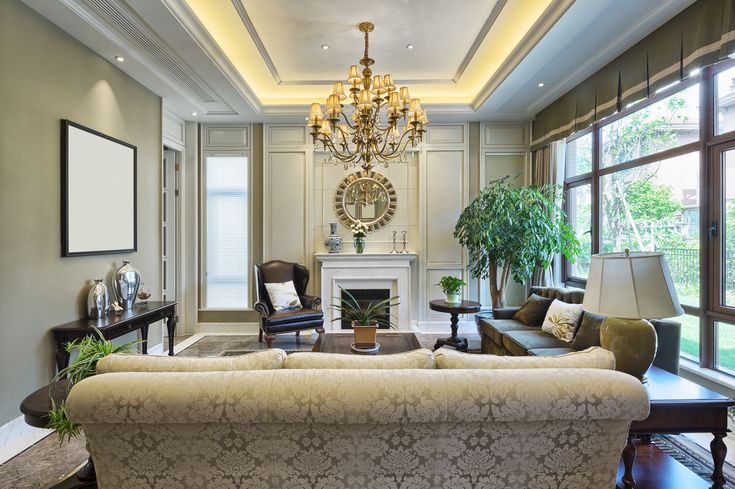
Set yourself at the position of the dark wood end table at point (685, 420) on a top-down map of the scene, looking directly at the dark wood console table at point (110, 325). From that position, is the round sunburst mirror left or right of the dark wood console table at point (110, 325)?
right

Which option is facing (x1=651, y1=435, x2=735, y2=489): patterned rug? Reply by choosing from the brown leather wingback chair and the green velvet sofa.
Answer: the brown leather wingback chair

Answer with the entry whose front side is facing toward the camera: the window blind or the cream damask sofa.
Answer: the window blind

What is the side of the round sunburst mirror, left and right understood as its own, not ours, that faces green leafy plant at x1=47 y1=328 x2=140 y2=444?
front

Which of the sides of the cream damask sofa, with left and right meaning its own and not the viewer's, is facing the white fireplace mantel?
front

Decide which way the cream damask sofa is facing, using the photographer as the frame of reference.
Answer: facing away from the viewer

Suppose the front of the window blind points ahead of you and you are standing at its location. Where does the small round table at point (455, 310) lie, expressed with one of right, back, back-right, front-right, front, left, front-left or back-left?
front-left

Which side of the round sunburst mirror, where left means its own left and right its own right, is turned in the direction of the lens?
front

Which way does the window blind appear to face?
toward the camera

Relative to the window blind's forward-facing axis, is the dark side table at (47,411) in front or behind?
in front

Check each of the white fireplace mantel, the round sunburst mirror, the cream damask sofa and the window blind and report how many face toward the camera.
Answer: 3

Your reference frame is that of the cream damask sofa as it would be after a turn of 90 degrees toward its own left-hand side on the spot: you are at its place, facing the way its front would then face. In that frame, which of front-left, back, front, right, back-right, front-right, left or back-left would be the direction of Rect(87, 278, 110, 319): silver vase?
front-right

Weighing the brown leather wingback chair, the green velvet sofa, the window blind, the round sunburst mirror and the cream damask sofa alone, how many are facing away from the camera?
1

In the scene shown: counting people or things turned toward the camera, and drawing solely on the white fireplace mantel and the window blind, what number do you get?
2

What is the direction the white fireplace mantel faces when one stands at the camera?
facing the viewer

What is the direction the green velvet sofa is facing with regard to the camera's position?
facing the viewer and to the left of the viewer

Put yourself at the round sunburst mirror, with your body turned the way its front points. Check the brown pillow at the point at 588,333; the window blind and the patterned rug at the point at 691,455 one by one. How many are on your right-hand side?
1

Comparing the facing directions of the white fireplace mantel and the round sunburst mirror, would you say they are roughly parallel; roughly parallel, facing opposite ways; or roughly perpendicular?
roughly parallel

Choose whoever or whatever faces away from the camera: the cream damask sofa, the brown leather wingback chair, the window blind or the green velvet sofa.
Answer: the cream damask sofa

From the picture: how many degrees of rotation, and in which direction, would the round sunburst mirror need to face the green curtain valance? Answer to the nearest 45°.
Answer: approximately 45° to its left
